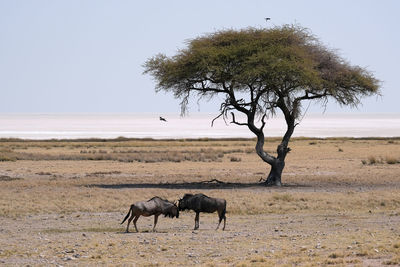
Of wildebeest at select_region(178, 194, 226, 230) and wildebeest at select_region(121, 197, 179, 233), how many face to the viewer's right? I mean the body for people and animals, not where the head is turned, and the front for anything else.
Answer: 1

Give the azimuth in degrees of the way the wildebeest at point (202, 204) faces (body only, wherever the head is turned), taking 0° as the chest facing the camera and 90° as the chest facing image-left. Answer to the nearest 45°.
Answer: approximately 90°

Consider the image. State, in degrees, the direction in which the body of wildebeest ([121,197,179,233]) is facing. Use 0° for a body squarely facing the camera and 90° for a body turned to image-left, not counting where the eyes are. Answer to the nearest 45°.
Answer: approximately 270°

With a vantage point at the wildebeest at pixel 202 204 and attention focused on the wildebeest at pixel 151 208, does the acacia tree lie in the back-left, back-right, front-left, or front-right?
back-right

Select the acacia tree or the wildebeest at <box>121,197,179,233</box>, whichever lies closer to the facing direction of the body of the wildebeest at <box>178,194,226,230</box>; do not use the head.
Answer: the wildebeest

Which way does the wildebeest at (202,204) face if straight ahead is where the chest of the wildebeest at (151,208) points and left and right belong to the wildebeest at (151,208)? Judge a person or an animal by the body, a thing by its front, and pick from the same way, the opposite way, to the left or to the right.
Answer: the opposite way

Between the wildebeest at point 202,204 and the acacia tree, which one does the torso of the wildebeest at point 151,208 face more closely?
the wildebeest

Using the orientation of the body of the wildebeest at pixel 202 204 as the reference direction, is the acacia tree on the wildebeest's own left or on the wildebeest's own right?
on the wildebeest's own right

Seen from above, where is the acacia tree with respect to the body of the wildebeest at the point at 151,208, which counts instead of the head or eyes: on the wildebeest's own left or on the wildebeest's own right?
on the wildebeest's own left
